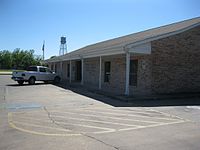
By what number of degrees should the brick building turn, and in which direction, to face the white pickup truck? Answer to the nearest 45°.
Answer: approximately 90° to its right

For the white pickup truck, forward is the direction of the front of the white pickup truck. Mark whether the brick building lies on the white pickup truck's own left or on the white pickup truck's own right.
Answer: on the white pickup truck's own right

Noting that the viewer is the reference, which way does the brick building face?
facing the viewer and to the left of the viewer
